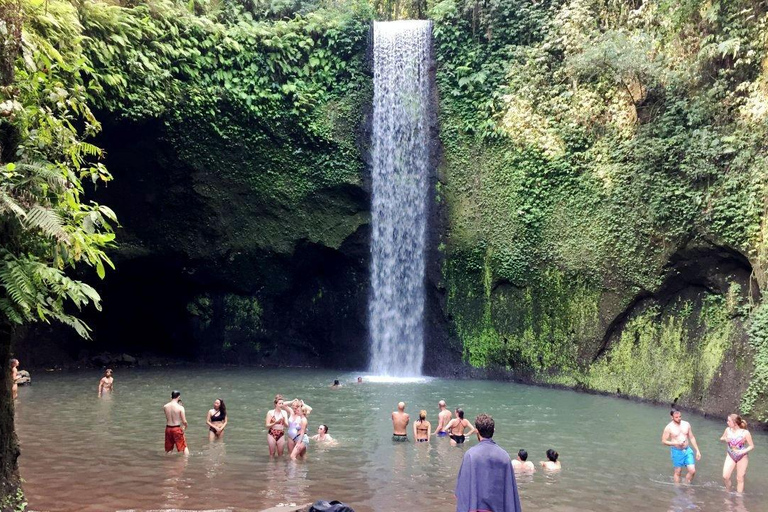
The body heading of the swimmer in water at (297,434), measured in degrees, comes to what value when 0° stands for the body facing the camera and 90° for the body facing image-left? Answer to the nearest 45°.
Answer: approximately 45°

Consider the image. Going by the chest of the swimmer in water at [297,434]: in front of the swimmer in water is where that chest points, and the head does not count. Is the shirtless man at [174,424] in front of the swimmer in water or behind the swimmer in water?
in front

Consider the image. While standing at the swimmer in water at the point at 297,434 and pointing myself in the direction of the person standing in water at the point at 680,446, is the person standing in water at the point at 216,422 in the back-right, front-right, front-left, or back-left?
back-left

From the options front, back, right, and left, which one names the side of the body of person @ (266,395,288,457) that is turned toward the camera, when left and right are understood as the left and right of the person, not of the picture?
front

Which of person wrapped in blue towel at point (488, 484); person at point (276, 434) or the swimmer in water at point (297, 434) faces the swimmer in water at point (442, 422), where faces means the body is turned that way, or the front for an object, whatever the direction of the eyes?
the person wrapped in blue towel

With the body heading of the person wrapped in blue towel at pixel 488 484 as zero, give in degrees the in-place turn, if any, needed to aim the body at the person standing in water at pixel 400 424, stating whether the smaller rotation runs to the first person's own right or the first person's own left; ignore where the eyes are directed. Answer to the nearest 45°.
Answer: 0° — they already face them

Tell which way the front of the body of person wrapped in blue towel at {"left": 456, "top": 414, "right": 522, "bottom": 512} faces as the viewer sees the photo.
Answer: away from the camera

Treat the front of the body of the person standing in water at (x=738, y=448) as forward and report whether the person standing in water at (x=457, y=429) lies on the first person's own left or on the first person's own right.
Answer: on the first person's own right

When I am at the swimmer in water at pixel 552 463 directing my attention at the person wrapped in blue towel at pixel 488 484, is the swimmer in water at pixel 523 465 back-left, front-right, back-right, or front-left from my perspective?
front-right

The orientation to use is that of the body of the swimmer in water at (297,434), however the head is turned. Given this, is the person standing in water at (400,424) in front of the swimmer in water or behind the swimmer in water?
behind

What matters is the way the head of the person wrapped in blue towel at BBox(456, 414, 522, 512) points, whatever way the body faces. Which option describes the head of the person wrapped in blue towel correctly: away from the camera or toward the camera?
away from the camera

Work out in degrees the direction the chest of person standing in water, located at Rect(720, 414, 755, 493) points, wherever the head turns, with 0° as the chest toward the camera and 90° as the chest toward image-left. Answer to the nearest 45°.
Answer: approximately 45°

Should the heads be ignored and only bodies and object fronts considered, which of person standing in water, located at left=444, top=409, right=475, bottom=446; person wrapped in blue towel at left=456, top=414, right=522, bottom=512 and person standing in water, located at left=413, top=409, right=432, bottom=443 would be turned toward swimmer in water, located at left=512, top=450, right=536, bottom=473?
the person wrapped in blue towel
